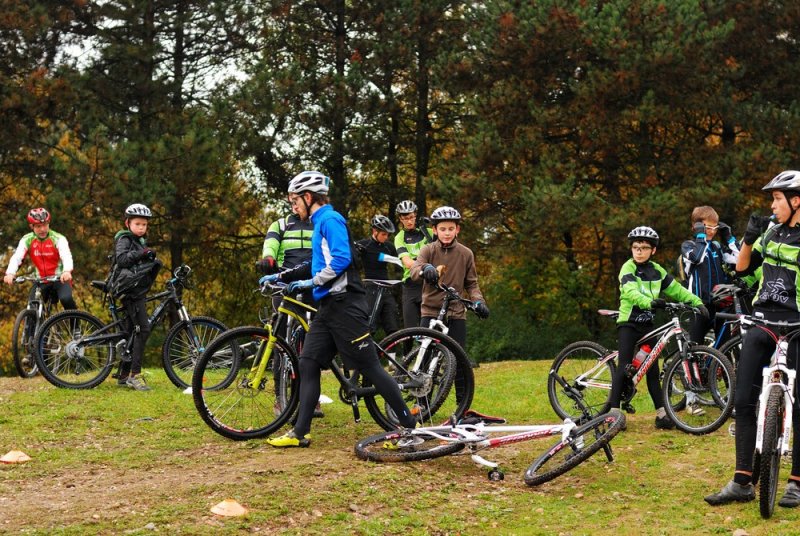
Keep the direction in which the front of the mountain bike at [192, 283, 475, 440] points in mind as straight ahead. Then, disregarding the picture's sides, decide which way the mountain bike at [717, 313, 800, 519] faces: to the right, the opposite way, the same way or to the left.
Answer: to the left

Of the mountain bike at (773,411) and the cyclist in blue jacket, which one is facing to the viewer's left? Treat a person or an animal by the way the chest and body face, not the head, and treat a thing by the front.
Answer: the cyclist in blue jacket

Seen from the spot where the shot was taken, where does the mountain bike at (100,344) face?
facing to the right of the viewer

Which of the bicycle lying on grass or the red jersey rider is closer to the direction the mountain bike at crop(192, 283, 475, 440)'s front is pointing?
the red jersey rider

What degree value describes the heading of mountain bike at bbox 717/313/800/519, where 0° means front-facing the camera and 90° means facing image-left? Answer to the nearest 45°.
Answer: approximately 0°

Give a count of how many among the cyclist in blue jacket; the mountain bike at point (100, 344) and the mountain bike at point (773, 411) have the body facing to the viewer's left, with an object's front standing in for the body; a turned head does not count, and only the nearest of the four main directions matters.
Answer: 1

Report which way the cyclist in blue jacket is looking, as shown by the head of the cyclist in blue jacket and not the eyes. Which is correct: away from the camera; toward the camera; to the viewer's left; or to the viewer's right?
to the viewer's left

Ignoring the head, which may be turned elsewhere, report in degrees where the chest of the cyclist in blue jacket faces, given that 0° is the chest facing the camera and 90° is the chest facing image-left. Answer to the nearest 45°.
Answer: approximately 90°

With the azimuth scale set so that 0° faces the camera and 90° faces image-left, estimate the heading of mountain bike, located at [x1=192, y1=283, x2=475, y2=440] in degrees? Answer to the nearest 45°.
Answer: approximately 90°

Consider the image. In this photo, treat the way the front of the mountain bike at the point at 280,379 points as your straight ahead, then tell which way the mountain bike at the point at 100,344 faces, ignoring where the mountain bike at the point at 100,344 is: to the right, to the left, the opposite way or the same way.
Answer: the opposite way
